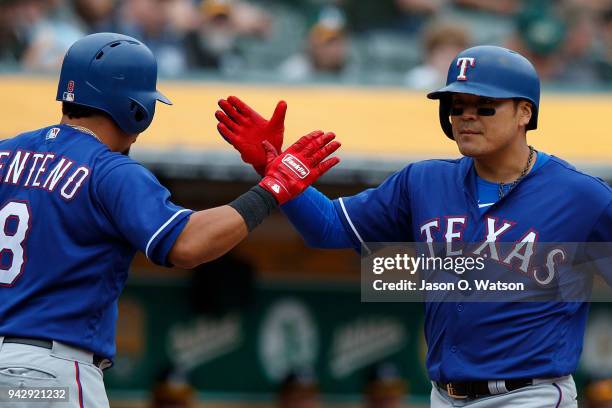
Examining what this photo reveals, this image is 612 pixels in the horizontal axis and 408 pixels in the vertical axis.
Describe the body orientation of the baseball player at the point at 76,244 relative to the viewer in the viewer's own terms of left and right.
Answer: facing away from the viewer and to the right of the viewer

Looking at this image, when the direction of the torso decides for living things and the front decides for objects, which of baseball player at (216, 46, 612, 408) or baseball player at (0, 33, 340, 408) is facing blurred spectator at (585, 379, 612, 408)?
baseball player at (0, 33, 340, 408)

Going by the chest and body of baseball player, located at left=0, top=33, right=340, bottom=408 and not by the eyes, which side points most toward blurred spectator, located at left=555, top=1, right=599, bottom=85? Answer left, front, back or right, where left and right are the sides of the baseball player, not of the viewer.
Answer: front

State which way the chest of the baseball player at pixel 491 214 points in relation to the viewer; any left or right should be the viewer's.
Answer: facing the viewer and to the left of the viewer

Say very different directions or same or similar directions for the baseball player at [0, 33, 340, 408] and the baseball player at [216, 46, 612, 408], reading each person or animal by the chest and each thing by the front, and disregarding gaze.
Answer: very different directions

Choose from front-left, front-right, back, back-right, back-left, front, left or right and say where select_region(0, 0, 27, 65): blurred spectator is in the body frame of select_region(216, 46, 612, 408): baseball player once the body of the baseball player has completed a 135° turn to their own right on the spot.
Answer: front-left

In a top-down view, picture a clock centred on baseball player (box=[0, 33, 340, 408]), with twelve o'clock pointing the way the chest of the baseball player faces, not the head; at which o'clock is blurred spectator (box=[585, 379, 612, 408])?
The blurred spectator is roughly at 12 o'clock from the baseball player.
